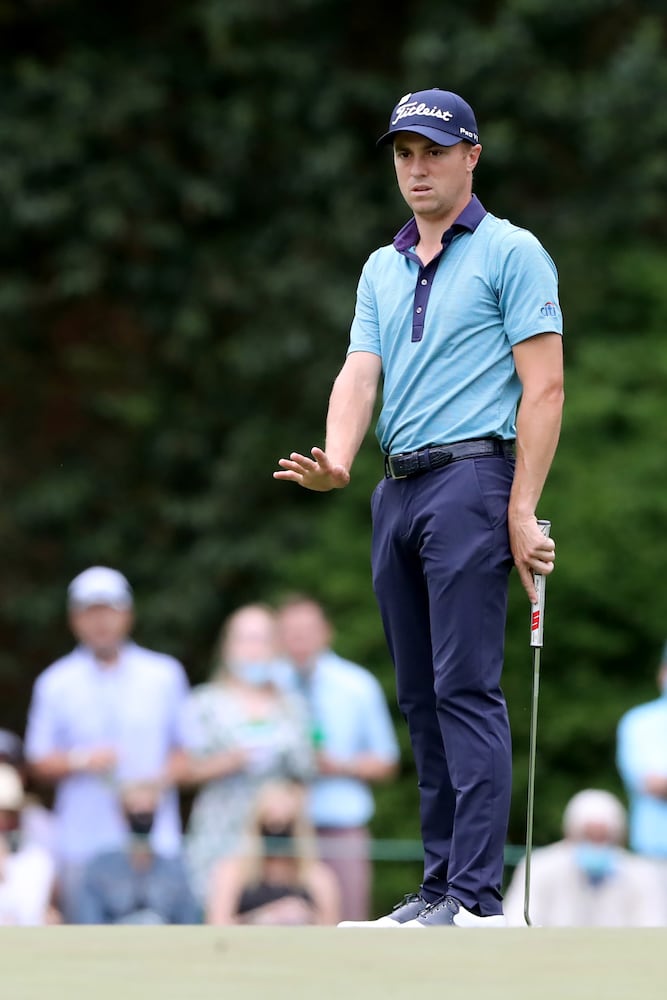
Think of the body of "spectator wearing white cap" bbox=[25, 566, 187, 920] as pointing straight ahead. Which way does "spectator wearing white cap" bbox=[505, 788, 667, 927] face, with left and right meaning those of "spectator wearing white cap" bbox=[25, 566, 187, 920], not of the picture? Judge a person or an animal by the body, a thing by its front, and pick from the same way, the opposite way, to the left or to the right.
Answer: the same way

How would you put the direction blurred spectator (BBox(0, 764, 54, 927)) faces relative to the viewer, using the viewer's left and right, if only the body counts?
facing the viewer

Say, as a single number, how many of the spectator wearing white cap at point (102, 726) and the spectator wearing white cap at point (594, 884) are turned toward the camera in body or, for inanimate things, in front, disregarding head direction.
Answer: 2

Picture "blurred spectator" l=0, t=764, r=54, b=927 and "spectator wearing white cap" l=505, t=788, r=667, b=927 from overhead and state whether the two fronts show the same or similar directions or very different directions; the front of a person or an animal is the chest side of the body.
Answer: same or similar directions

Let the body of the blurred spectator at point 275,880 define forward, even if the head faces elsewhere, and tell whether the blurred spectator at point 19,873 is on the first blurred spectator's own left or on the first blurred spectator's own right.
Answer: on the first blurred spectator's own right

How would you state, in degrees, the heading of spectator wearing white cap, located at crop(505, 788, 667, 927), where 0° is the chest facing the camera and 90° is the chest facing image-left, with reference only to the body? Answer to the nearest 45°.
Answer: approximately 0°

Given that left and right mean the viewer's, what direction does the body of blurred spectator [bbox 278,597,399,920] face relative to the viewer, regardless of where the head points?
facing the viewer and to the left of the viewer

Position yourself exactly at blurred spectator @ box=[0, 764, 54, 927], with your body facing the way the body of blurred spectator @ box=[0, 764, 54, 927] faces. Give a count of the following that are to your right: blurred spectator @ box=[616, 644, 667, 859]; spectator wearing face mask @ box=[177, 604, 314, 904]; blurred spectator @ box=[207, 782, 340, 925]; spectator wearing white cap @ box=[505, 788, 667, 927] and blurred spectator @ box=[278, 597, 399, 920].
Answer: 0

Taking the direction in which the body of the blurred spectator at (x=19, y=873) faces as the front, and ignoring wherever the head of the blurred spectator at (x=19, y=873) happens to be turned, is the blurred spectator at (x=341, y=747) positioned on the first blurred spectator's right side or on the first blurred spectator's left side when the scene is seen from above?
on the first blurred spectator's left side

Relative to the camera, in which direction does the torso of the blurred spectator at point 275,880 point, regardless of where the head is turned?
toward the camera

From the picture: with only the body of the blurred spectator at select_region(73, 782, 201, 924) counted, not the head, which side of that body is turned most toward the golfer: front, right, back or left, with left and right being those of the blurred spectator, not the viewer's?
front

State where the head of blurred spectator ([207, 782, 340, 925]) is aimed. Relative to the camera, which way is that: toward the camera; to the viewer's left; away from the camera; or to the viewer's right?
toward the camera

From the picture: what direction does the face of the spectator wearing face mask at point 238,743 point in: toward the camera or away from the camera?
toward the camera

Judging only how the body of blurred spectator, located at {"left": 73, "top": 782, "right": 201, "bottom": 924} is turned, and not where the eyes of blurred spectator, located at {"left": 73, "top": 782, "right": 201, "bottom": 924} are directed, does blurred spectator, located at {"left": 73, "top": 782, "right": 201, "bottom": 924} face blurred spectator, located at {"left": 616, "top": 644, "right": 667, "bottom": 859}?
no

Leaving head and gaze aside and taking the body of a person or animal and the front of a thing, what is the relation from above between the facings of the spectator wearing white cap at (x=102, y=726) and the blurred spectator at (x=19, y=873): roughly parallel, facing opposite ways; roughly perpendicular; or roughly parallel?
roughly parallel

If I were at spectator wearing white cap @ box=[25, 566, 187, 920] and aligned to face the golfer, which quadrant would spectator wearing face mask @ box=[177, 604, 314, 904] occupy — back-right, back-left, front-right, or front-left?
front-left

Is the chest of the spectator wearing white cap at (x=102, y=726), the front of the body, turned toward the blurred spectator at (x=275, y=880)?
no

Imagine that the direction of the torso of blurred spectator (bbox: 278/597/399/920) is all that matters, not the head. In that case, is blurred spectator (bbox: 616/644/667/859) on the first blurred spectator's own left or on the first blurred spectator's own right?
on the first blurred spectator's own left

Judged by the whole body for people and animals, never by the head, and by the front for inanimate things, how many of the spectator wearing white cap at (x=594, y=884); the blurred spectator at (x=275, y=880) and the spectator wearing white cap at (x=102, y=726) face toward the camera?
3
